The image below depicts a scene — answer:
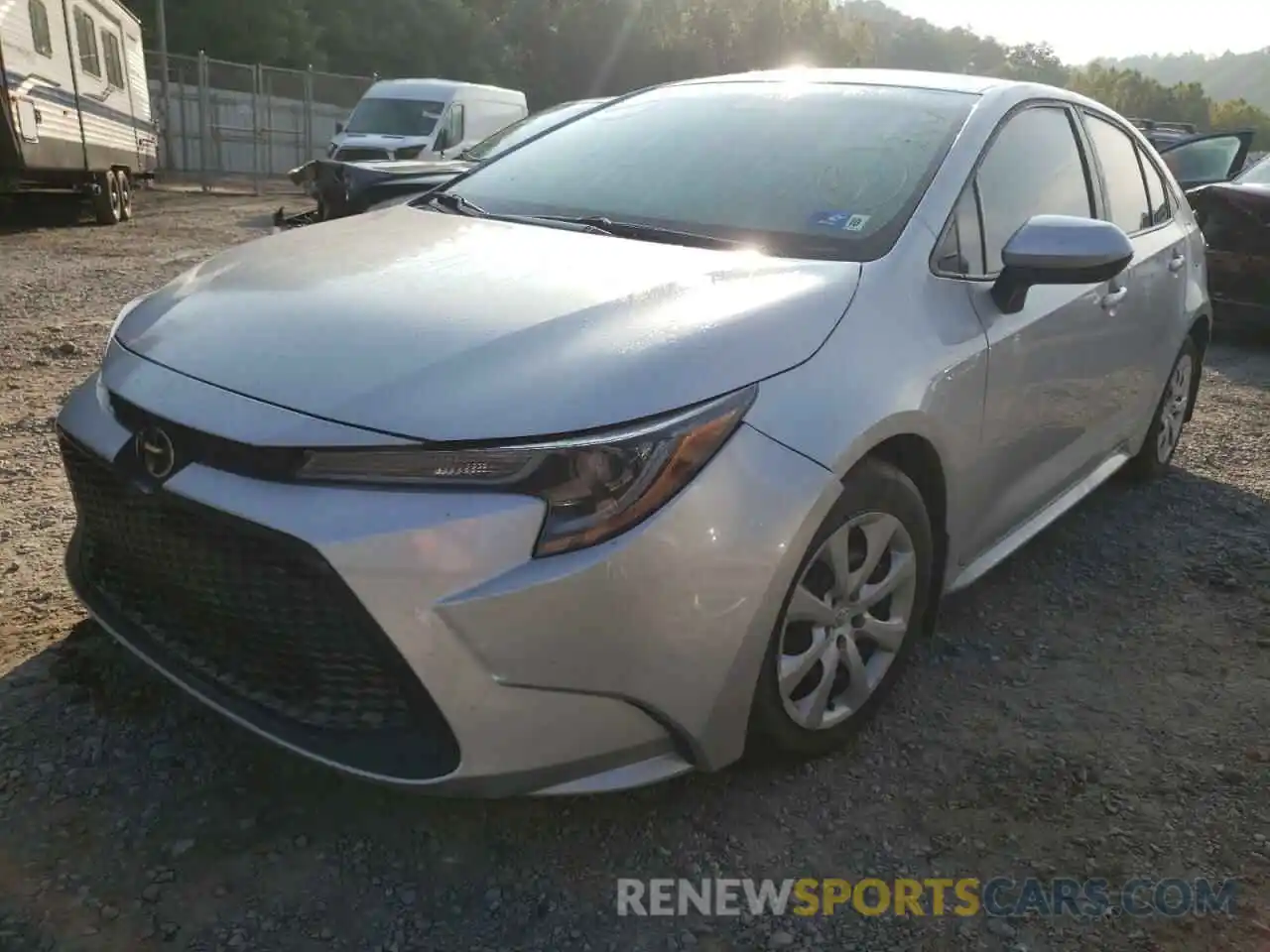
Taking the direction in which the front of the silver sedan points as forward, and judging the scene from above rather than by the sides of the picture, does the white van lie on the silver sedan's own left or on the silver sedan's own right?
on the silver sedan's own right

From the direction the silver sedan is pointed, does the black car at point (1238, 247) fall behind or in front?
behind

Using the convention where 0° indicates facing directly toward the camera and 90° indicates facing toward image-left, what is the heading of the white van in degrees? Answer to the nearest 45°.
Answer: approximately 45°

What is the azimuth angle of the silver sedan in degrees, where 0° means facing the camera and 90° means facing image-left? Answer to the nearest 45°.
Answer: approximately 45°

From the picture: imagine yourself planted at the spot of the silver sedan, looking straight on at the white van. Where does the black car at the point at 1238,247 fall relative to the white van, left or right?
right

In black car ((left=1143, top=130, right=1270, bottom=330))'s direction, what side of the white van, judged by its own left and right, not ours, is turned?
left

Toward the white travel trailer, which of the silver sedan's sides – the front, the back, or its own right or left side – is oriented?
right

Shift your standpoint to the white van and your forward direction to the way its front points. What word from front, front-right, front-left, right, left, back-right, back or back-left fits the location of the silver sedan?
front-left
